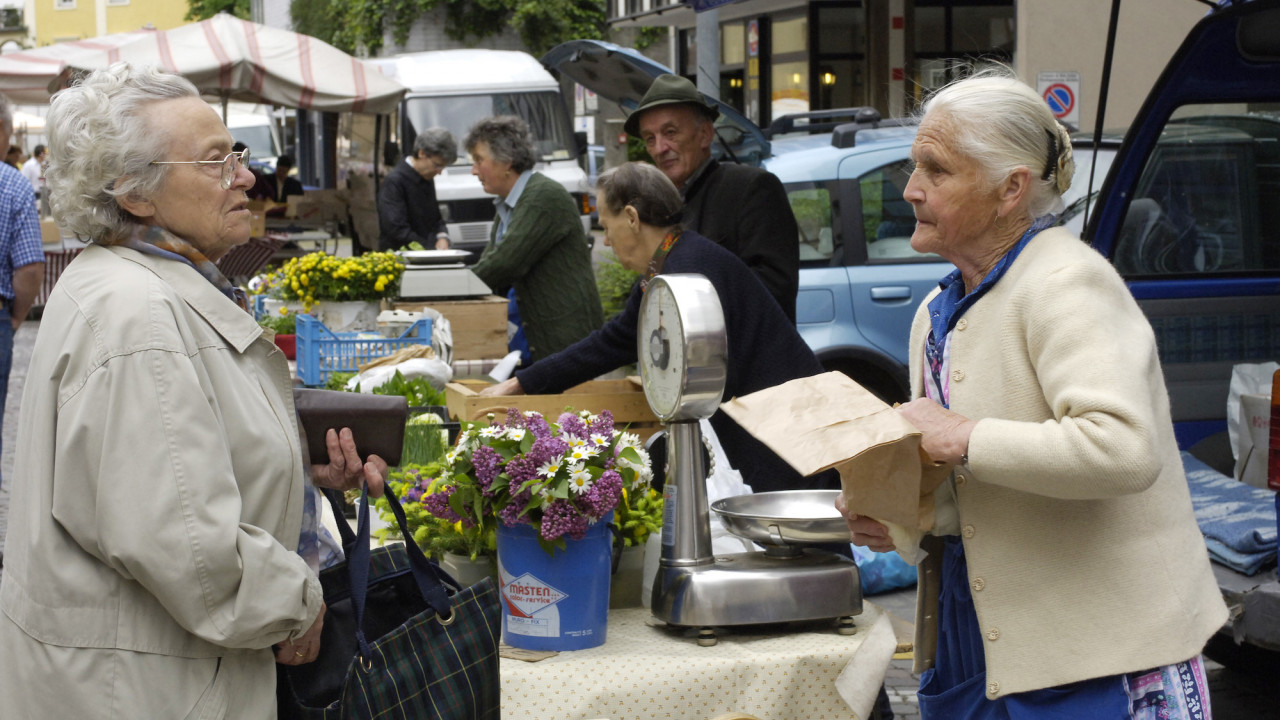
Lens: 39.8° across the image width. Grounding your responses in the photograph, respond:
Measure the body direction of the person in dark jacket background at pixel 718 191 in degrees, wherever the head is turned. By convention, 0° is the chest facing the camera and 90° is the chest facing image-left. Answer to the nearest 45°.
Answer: approximately 45°

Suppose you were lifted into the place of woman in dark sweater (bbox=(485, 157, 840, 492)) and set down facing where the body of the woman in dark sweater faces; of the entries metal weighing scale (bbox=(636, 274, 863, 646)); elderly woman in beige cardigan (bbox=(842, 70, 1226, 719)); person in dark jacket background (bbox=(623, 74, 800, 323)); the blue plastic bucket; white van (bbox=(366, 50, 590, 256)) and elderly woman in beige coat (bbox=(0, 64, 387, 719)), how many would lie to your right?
2

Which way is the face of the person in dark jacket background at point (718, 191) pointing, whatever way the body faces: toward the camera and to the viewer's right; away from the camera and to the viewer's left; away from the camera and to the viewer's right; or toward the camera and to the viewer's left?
toward the camera and to the viewer's left

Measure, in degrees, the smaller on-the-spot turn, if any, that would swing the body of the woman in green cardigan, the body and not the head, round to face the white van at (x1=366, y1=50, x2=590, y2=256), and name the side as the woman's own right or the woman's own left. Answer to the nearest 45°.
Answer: approximately 90° to the woman's own right

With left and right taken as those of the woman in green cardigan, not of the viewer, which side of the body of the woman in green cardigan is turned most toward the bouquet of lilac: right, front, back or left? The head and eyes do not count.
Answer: left

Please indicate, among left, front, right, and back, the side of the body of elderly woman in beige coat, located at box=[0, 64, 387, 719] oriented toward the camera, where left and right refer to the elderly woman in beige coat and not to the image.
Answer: right

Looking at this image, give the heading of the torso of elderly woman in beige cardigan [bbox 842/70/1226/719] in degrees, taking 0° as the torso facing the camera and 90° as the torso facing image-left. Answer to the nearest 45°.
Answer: approximately 90°

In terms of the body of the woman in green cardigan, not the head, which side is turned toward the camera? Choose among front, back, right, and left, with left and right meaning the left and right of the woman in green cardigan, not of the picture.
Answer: left

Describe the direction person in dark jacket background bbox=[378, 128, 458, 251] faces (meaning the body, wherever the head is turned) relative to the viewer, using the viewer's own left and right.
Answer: facing to the right of the viewer

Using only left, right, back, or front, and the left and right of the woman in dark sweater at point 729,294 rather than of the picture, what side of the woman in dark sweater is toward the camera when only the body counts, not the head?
left

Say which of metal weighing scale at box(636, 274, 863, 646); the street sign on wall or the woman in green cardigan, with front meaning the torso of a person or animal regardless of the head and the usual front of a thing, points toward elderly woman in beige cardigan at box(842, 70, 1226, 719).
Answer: the street sign on wall

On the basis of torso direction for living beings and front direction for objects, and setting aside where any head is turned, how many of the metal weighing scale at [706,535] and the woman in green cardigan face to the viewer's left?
2

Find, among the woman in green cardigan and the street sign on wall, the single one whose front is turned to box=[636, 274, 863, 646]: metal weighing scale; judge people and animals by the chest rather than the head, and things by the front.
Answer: the street sign on wall

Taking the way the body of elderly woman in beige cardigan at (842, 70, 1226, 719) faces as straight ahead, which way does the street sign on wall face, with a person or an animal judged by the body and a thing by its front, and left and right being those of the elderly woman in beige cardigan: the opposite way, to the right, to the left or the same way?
to the left
